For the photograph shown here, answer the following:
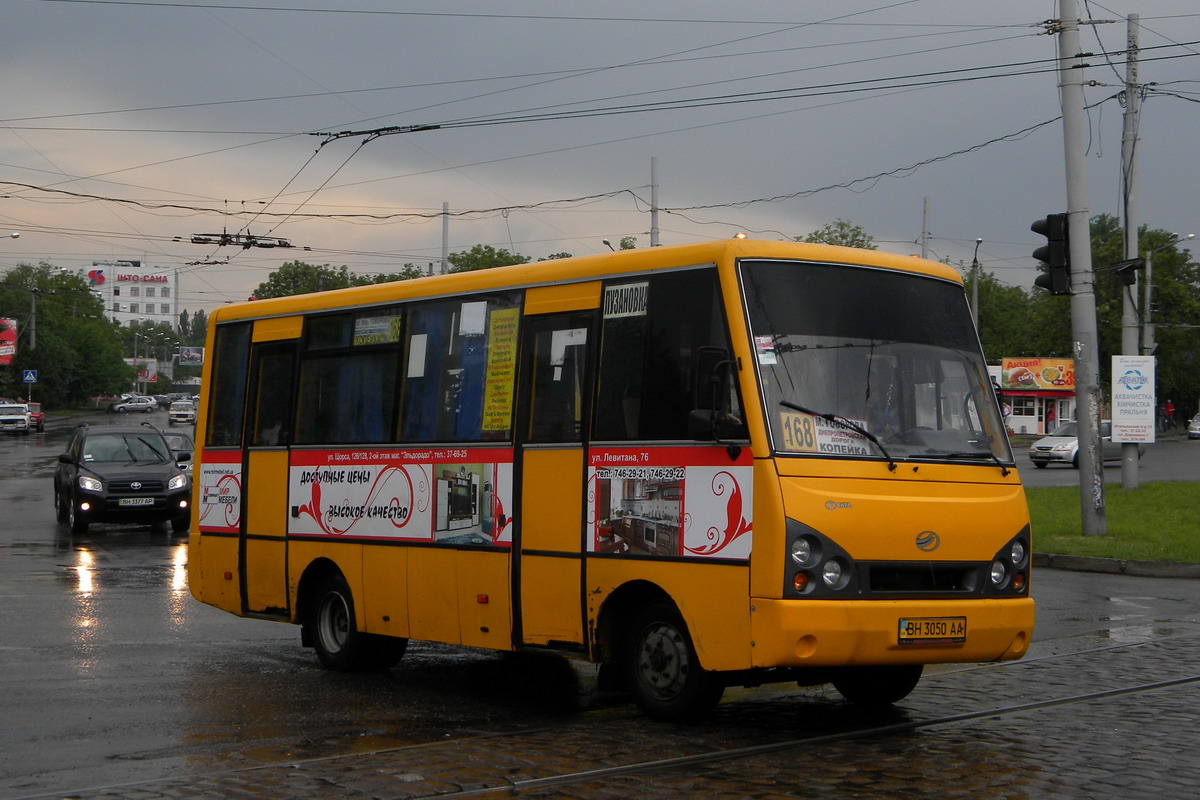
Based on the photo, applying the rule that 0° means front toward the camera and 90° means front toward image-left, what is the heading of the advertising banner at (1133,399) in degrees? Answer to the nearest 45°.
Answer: approximately 0°

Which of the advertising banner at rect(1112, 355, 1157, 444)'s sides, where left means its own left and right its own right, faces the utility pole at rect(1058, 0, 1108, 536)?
front

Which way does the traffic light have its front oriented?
to the viewer's left

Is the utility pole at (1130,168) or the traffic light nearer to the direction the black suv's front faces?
the traffic light

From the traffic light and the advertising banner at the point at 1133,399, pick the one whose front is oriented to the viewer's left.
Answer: the traffic light

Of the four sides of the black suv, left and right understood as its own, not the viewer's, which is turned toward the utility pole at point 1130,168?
left

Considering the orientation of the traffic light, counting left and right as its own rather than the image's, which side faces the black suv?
front

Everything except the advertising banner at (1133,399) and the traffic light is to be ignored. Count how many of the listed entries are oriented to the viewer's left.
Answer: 1

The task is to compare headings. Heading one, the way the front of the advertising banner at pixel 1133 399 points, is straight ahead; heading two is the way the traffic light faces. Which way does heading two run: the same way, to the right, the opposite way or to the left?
to the right

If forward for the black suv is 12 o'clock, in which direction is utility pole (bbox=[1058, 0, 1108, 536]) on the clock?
The utility pole is roughly at 10 o'clock from the black suv.

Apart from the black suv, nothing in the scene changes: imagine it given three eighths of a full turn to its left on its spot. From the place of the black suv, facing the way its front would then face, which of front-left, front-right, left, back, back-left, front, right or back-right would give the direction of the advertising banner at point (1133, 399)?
front-right
